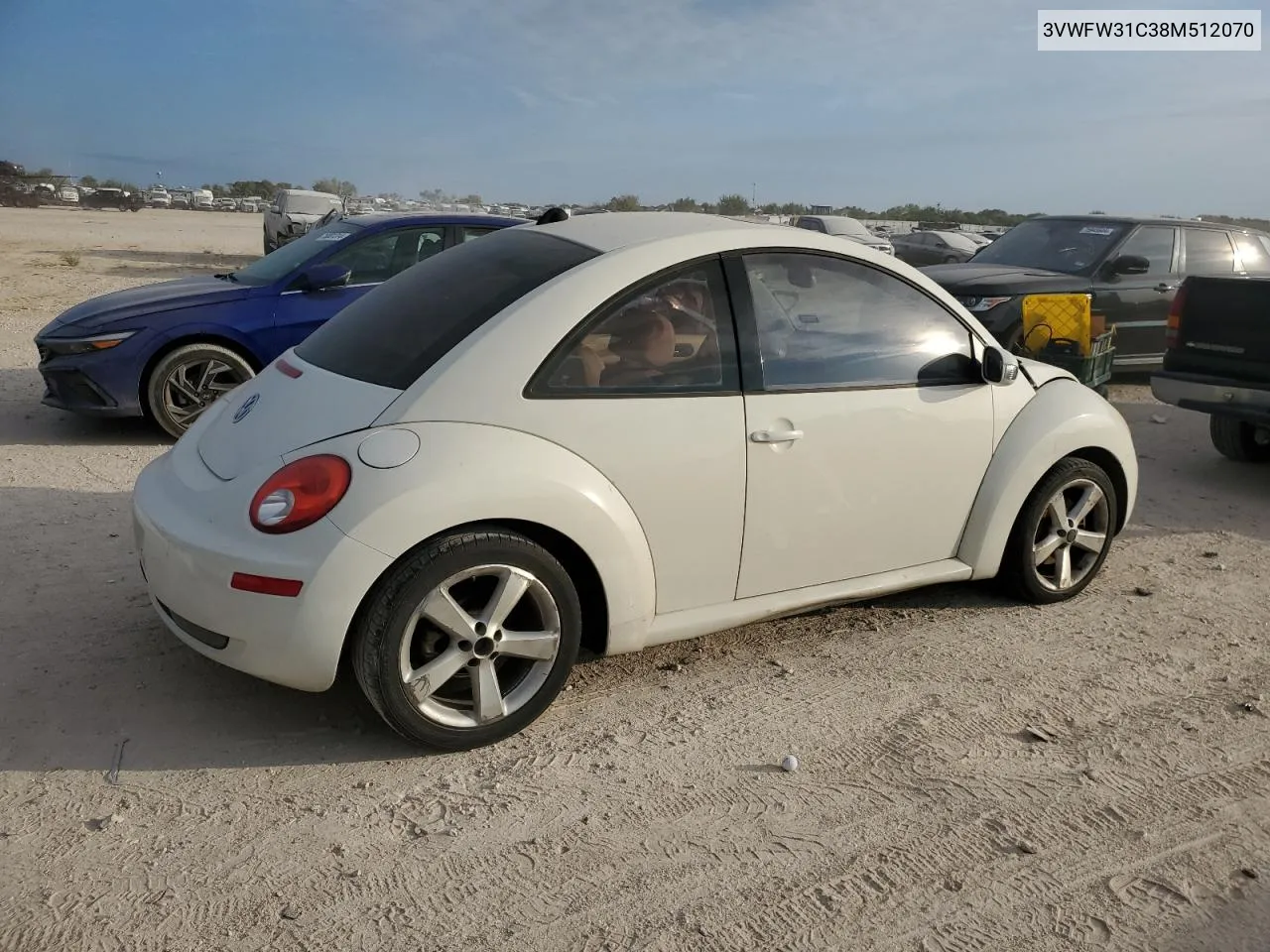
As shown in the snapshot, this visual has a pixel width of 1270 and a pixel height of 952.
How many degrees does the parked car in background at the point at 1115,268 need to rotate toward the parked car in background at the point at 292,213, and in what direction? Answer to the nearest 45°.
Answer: approximately 90° to its right

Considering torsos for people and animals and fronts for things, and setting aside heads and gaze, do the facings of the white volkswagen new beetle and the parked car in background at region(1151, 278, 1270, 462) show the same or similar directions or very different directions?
same or similar directions

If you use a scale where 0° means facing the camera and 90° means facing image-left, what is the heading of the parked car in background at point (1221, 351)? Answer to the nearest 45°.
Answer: approximately 225°

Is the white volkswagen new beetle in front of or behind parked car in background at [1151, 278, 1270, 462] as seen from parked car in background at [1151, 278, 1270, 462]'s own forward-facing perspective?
behind

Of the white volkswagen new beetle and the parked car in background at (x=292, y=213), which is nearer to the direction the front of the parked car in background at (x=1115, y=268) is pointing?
the white volkswagen new beetle

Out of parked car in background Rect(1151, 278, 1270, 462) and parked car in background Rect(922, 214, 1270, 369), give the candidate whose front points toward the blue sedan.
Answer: parked car in background Rect(922, 214, 1270, 369)

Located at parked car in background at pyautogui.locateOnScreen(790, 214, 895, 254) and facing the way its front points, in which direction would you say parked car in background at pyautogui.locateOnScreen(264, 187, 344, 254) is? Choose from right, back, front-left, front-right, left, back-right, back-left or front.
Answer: back-right

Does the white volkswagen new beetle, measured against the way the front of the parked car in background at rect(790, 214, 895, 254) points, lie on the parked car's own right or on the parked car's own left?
on the parked car's own right

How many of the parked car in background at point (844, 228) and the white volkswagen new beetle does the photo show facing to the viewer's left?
0

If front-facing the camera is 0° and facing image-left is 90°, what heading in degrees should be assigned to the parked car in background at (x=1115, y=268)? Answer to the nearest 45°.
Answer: approximately 45°

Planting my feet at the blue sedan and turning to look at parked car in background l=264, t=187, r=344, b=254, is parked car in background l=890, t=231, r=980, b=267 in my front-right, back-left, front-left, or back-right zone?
front-right

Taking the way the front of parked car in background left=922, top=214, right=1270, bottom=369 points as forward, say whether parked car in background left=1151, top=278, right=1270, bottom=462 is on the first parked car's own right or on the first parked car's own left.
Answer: on the first parked car's own left

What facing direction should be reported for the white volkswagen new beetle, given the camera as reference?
facing away from the viewer and to the right of the viewer

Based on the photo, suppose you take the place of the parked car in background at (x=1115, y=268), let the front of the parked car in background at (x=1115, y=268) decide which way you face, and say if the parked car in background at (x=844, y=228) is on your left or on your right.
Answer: on your right

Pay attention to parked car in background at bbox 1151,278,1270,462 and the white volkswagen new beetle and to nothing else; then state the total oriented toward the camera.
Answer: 0

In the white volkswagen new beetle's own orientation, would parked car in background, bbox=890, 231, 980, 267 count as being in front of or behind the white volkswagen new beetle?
in front

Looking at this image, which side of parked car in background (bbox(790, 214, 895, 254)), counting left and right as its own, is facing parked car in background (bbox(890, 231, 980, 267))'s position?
left

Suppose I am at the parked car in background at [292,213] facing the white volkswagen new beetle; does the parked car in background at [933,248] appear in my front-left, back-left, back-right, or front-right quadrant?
front-left

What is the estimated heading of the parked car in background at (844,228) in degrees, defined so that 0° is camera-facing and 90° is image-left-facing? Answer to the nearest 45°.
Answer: approximately 315°
